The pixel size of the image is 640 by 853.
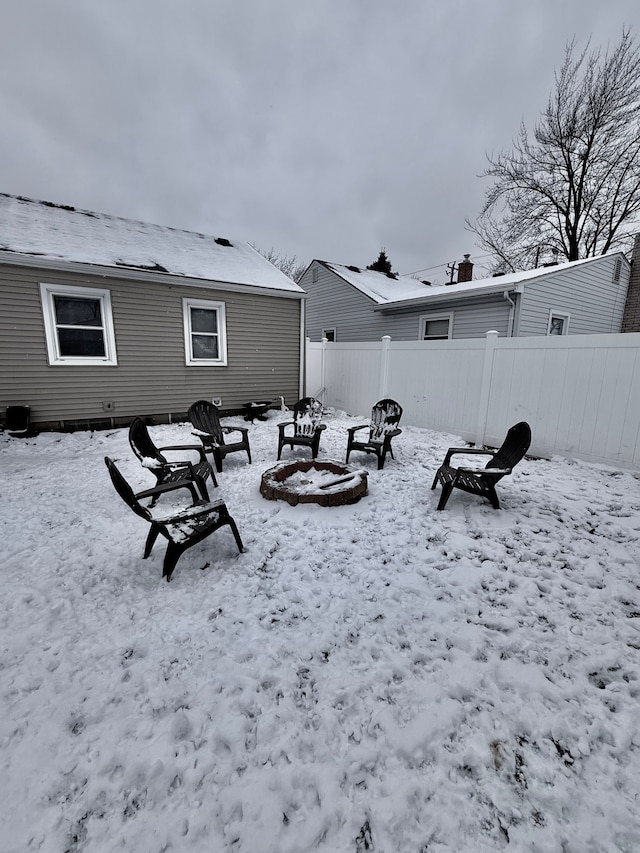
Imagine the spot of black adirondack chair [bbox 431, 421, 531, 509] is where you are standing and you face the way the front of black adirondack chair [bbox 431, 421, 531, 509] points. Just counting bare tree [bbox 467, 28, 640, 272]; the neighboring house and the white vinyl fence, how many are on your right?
3

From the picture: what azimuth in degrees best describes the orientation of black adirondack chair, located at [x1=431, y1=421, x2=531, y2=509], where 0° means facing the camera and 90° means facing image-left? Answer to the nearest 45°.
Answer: approximately 90°

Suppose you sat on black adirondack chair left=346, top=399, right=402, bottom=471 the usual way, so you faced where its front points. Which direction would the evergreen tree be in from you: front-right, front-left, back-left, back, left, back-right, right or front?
back-right

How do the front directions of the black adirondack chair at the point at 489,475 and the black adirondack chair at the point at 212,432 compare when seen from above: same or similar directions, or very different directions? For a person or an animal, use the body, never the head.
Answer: very different directions

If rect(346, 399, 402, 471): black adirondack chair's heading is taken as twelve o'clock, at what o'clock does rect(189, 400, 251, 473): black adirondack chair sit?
rect(189, 400, 251, 473): black adirondack chair is roughly at 1 o'clock from rect(346, 399, 402, 471): black adirondack chair.

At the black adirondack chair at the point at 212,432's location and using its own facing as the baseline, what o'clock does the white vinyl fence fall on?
The white vinyl fence is roughly at 11 o'clock from the black adirondack chair.

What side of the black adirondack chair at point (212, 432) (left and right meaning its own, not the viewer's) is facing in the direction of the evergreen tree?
left

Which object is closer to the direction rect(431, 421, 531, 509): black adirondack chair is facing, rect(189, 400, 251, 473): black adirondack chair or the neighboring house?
the black adirondack chair

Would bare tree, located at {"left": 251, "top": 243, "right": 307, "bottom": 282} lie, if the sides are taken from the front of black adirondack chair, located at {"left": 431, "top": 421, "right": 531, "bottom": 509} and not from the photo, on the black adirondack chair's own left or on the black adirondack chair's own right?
on the black adirondack chair's own right

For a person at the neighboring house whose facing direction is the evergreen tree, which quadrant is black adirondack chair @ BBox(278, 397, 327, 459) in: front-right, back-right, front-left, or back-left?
back-left

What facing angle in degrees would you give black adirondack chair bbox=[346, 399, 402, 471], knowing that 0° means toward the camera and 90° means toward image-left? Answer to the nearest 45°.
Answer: approximately 45°

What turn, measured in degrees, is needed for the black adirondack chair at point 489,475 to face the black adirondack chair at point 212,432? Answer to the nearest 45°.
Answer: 0° — it already faces it

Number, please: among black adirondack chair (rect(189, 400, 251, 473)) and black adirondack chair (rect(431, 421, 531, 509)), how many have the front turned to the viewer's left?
1
